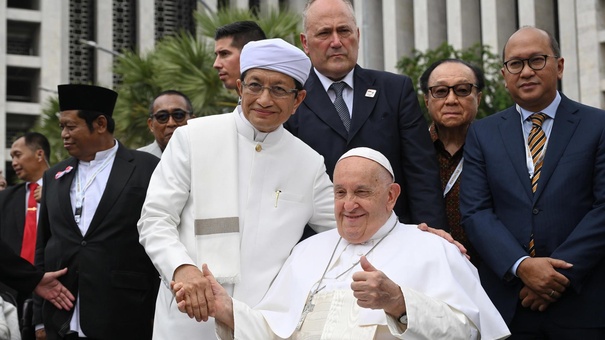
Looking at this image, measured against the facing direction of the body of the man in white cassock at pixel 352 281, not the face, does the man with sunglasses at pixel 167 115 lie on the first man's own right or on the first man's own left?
on the first man's own right

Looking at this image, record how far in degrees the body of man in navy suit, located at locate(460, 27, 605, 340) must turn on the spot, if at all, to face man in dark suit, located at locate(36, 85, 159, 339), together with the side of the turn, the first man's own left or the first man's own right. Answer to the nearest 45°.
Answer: approximately 90° to the first man's own right

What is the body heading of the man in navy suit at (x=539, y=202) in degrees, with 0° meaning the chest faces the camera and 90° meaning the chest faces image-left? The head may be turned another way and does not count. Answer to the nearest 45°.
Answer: approximately 0°

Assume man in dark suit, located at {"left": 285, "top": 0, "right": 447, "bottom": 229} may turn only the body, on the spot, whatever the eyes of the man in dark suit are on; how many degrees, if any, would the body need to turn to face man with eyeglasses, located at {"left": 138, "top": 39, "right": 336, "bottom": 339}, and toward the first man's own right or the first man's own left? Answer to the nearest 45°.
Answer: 0° — they already face them

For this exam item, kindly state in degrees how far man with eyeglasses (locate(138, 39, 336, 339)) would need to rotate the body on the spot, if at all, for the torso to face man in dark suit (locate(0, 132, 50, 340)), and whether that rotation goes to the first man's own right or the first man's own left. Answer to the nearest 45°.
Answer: approximately 135° to the first man's own right

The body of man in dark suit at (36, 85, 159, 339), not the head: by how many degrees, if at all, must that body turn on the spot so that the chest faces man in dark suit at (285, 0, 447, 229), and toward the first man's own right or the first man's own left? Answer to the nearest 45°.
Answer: approximately 90° to the first man's own left
